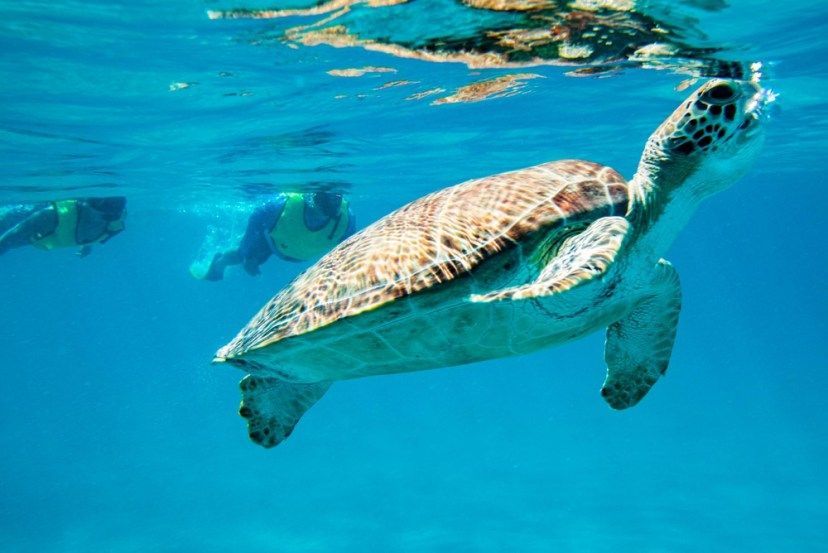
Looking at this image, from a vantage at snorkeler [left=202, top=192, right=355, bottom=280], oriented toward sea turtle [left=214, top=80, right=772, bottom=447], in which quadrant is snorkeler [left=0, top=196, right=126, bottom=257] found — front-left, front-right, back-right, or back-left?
back-right

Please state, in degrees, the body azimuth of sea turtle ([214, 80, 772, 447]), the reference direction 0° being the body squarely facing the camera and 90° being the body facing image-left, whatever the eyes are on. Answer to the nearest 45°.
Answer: approximately 270°

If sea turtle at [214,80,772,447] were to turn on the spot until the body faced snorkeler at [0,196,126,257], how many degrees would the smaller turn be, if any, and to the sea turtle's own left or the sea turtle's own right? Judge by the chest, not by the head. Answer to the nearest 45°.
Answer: approximately 135° to the sea turtle's own left

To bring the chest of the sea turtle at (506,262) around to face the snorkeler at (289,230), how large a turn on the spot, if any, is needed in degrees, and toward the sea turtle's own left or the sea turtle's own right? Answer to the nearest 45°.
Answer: approximately 135° to the sea turtle's own left

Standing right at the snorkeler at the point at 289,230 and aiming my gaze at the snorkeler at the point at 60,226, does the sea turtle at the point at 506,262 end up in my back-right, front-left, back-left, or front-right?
back-left
